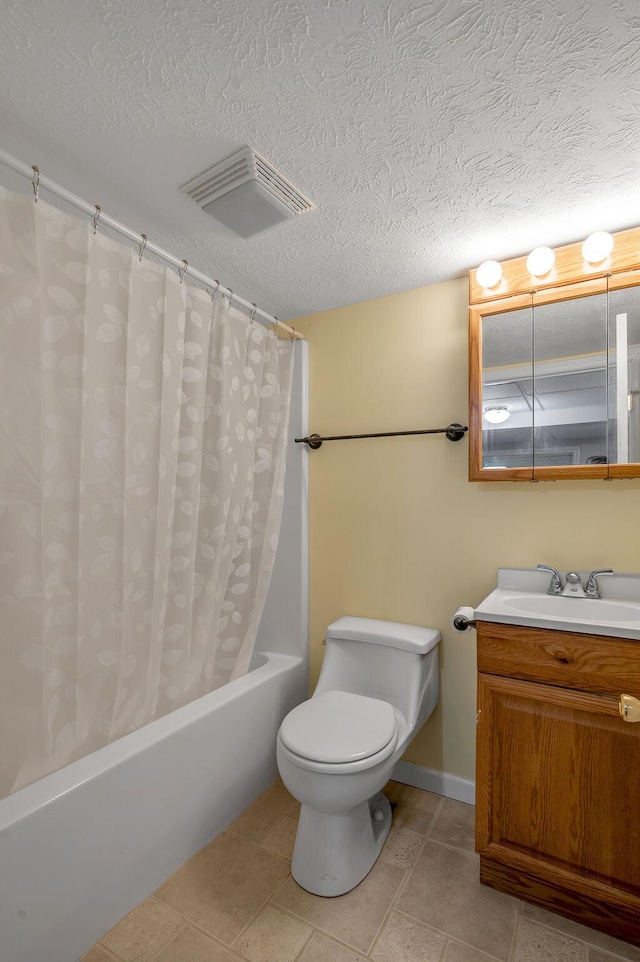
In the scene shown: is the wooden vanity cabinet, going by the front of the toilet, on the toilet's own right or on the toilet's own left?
on the toilet's own left

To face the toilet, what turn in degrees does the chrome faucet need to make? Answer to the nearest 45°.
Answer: approximately 45° to its right

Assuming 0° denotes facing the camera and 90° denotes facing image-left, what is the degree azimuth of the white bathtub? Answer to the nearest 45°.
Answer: approximately 315°

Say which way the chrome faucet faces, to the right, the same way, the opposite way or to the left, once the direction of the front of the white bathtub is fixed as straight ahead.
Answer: to the right

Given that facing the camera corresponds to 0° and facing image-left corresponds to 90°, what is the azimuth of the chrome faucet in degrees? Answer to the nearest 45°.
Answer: approximately 0°
